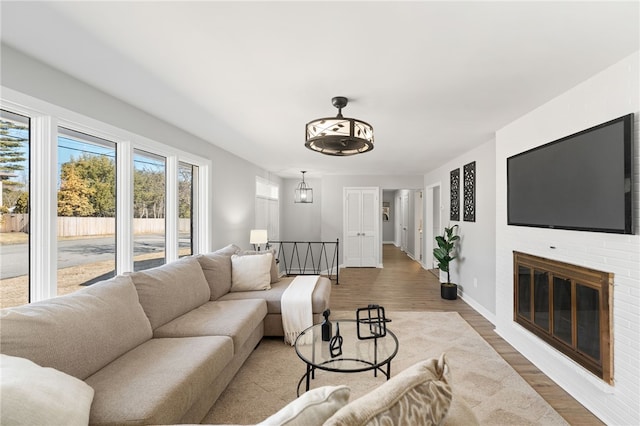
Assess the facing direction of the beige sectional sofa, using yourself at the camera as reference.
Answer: facing the viewer and to the right of the viewer

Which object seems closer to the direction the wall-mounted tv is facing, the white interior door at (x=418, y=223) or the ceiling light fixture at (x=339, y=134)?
the ceiling light fixture

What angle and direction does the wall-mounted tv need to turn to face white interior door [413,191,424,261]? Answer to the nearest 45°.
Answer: approximately 90° to its right

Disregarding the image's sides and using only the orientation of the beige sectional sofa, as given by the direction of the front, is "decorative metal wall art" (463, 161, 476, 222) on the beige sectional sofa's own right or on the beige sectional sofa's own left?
on the beige sectional sofa's own left

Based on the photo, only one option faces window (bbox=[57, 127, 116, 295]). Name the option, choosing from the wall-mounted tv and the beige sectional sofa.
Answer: the wall-mounted tv

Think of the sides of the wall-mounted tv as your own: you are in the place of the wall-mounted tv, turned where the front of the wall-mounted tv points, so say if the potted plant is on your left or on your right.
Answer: on your right

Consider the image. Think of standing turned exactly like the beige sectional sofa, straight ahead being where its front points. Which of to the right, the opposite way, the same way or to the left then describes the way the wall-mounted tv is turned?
the opposite way

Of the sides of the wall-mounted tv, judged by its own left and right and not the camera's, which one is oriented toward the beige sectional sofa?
front

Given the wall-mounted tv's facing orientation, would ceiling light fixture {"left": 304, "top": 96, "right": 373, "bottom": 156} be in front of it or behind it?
in front

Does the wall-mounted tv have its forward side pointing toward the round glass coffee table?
yes

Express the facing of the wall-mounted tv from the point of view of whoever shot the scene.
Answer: facing the viewer and to the left of the viewer

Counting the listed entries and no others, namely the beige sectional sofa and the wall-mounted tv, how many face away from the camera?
0

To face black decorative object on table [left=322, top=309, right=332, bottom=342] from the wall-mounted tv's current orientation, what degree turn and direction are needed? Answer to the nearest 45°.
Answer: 0° — it already faces it

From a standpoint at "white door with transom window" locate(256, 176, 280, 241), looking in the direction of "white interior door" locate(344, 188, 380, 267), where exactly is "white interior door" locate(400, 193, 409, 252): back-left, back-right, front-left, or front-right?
front-left

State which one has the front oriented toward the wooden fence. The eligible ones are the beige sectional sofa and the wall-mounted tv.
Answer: the wall-mounted tv
